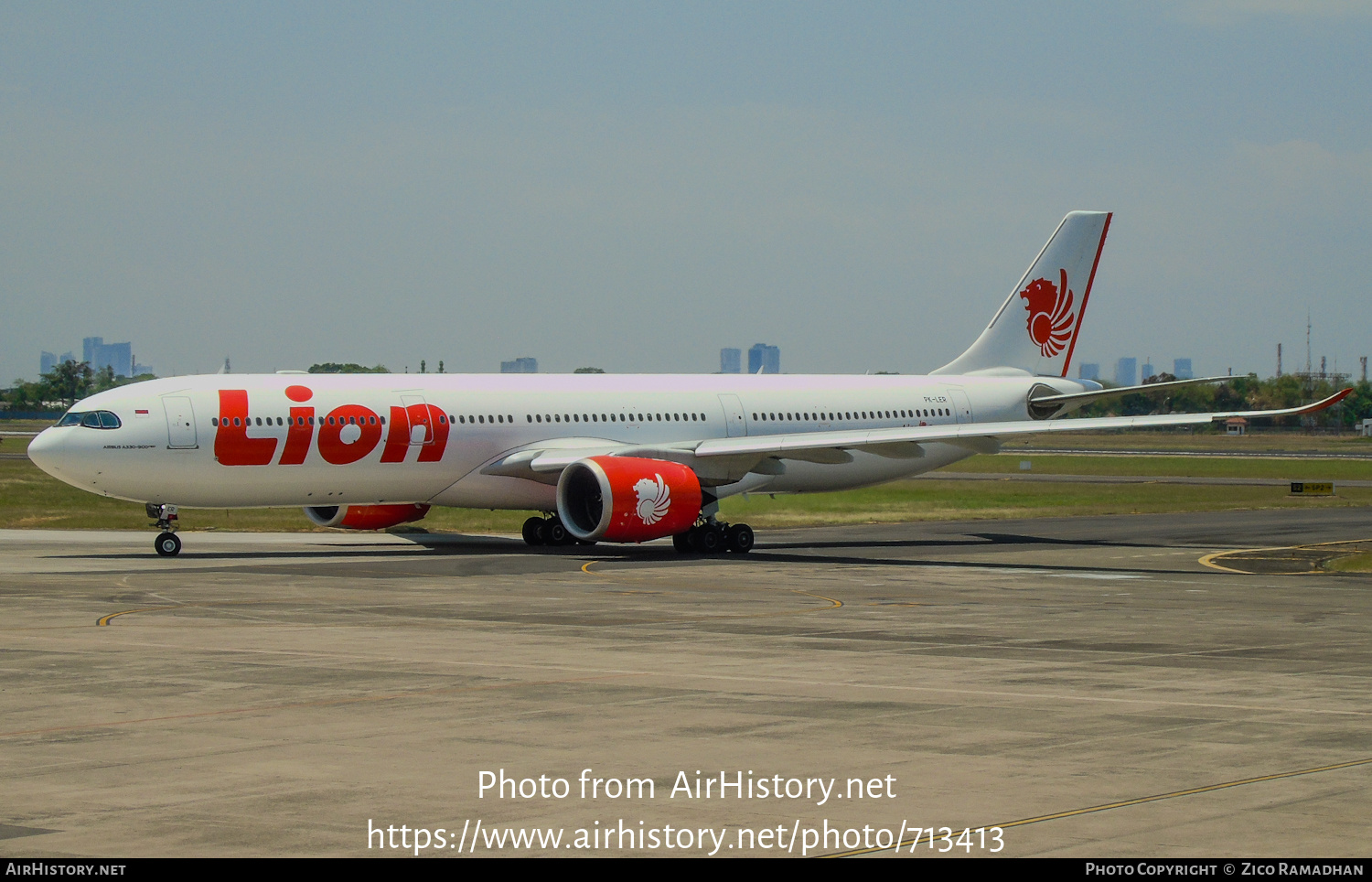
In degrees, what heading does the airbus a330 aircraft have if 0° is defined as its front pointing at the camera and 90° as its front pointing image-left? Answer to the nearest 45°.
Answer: approximately 45°
